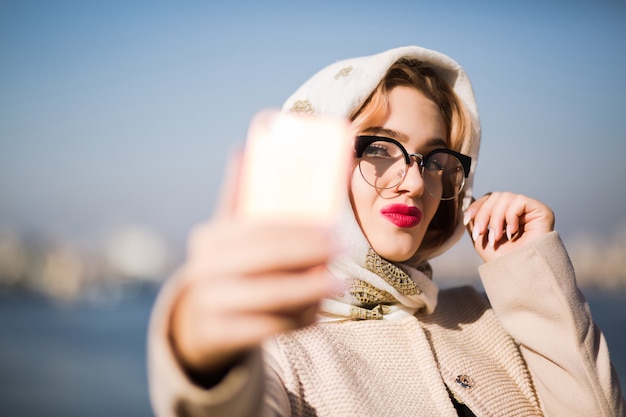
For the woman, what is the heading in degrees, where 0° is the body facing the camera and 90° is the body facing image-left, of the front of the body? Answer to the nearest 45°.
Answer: approximately 0°
